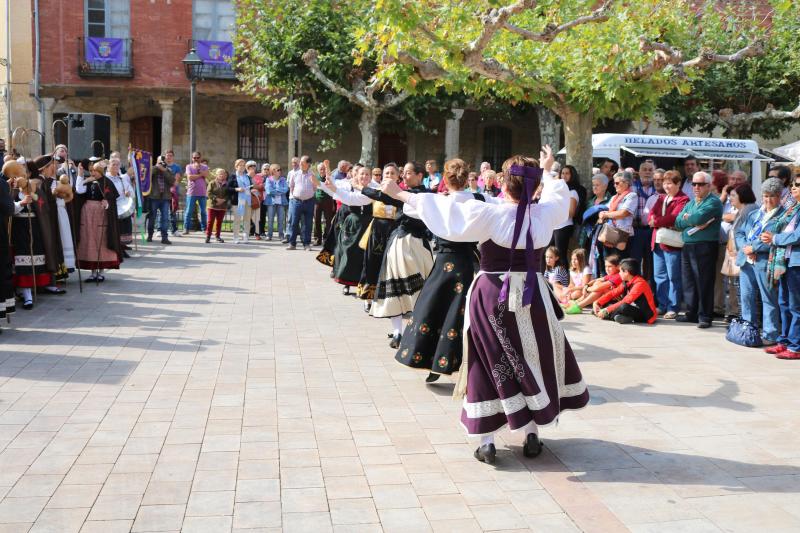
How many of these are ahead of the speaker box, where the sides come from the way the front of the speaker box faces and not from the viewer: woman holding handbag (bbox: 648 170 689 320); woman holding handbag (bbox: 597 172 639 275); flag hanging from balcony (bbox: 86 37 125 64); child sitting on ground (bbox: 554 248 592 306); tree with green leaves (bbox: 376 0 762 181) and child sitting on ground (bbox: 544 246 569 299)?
5

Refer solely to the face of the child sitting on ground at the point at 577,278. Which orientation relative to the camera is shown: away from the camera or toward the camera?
toward the camera

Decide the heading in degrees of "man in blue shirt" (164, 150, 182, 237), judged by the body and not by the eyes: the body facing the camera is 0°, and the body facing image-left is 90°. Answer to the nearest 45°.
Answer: approximately 0°

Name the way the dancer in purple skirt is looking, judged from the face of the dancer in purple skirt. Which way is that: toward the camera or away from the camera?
away from the camera

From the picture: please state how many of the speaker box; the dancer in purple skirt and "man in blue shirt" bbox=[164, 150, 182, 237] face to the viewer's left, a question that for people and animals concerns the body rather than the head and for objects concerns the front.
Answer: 0

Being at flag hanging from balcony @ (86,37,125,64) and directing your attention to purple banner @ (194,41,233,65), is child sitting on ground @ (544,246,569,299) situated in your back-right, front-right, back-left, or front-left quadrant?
front-right

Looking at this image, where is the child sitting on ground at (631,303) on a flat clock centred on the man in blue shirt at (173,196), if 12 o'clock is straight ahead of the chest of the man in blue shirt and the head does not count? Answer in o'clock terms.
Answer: The child sitting on ground is roughly at 11 o'clock from the man in blue shirt.

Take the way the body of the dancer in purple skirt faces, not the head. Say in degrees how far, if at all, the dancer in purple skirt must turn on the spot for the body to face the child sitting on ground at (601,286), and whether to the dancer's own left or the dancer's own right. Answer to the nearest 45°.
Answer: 0° — they already face them

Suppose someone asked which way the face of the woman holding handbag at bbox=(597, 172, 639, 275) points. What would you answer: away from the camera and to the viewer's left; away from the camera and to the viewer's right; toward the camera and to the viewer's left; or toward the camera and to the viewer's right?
toward the camera and to the viewer's left

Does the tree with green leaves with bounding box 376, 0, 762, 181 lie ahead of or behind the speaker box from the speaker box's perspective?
ahead

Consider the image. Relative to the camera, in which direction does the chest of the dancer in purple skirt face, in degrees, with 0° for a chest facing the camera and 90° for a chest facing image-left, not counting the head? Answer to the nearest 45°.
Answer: approximately 180°

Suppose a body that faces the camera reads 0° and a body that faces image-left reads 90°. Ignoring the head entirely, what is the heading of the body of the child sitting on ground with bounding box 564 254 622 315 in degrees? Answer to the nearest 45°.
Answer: approximately 45°

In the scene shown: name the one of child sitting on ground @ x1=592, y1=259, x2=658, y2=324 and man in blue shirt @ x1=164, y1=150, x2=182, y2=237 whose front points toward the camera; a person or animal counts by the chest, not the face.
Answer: the man in blue shirt

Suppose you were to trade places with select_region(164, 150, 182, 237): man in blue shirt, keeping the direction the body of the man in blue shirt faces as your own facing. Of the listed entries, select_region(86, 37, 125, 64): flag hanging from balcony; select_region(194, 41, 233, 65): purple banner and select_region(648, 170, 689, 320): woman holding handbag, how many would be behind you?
2

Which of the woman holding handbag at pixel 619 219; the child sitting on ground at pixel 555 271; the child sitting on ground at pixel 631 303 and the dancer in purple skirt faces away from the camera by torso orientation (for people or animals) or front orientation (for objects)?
the dancer in purple skirt

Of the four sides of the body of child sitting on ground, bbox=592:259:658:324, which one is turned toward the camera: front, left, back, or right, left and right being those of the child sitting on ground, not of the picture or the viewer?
left

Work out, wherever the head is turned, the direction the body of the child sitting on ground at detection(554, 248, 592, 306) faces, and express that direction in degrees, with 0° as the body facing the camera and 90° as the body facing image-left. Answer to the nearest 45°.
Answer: approximately 45°

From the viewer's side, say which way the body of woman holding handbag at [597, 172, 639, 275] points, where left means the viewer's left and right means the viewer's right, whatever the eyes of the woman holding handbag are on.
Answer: facing the viewer and to the left of the viewer
